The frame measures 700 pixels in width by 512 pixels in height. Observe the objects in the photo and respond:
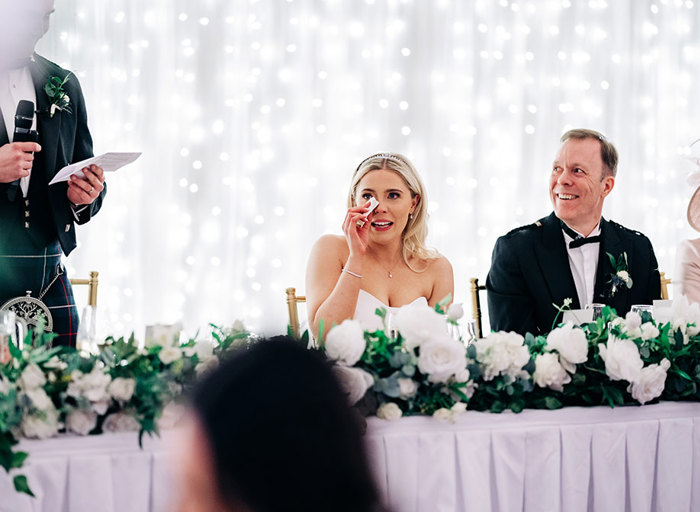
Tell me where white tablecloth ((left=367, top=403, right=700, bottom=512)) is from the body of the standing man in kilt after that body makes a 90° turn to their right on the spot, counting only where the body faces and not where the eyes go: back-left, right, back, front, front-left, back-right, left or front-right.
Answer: back-left

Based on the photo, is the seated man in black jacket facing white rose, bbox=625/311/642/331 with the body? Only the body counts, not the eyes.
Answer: yes

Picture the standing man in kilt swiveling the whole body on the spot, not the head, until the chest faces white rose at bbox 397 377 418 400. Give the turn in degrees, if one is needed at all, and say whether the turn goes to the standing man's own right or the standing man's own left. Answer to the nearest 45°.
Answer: approximately 45° to the standing man's own left

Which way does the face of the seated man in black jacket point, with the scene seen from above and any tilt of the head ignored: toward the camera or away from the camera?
toward the camera

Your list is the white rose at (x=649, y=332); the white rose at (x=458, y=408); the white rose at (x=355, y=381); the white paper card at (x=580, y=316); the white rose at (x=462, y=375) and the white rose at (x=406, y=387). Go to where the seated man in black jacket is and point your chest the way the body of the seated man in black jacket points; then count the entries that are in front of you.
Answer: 6

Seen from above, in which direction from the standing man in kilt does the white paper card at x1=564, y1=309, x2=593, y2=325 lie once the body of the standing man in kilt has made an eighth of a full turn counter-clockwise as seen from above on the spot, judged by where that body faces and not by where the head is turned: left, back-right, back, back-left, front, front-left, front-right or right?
front

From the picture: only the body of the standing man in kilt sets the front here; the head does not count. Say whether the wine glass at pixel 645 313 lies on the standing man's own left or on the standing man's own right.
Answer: on the standing man's own left

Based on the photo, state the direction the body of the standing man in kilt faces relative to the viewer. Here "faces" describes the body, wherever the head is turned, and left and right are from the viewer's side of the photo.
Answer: facing the viewer

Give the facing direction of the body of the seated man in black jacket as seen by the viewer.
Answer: toward the camera

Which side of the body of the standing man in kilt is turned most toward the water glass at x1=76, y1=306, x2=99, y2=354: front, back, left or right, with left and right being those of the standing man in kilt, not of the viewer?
front

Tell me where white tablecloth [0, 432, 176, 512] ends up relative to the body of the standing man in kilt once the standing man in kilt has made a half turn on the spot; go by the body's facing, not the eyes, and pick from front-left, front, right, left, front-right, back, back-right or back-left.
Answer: back

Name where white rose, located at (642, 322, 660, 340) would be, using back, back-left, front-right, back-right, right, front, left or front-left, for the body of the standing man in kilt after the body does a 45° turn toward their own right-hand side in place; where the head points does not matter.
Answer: left

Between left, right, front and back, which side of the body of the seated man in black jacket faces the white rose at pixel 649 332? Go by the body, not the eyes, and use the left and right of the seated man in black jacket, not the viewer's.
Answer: front
